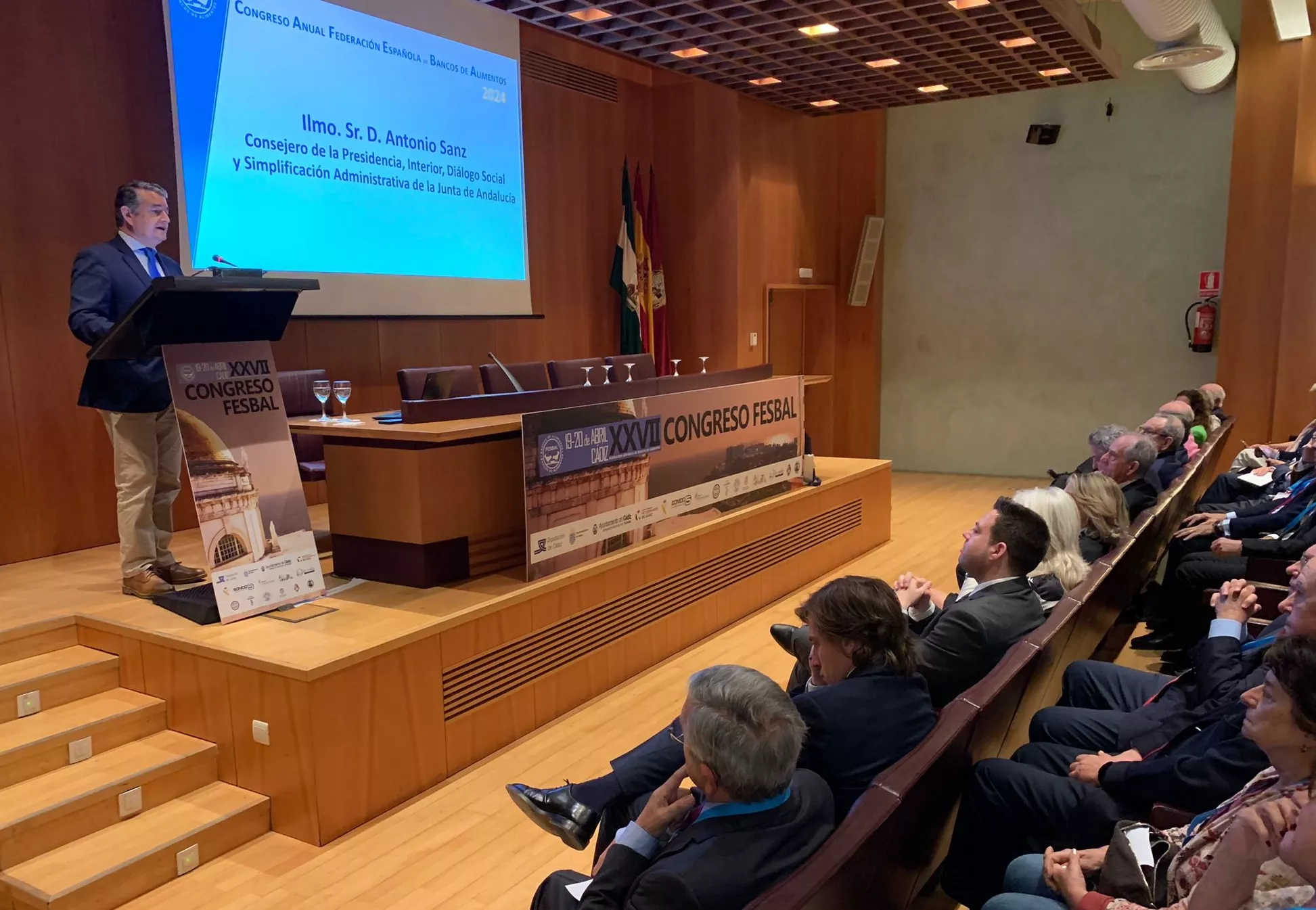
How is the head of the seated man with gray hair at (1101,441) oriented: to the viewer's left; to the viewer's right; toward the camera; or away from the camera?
to the viewer's left

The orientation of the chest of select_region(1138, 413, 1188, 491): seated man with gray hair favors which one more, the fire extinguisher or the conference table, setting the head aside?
the conference table

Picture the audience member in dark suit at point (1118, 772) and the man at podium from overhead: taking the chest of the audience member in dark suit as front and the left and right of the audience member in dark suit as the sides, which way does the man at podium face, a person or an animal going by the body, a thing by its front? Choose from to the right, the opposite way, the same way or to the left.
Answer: the opposite way

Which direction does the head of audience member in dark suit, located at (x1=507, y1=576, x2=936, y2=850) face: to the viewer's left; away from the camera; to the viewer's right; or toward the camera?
to the viewer's left

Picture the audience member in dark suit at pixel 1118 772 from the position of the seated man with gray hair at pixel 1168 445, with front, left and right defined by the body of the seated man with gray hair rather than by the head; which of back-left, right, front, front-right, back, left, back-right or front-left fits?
left

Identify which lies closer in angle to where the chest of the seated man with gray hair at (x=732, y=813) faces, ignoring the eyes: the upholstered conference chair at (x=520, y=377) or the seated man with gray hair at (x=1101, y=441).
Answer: the upholstered conference chair

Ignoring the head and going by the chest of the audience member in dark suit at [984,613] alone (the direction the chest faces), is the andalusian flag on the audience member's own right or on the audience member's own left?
on the audience member's own right

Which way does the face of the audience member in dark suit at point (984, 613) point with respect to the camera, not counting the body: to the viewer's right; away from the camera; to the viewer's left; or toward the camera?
to the viewer's left

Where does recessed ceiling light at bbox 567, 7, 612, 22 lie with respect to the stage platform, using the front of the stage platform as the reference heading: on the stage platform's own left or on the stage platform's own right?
on the stage platform's own left

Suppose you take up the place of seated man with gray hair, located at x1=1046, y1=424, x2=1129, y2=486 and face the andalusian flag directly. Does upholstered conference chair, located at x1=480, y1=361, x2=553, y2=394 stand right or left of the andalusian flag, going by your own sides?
left

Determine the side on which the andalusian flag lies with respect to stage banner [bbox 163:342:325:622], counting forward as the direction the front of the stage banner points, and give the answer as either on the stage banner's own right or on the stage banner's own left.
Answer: on the stage banner's own left

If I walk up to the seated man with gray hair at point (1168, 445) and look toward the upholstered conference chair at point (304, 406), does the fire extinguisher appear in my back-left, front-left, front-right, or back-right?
back-right

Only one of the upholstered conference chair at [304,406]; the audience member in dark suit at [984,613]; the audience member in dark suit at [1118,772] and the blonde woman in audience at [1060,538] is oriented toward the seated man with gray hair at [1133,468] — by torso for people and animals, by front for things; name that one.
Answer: the upholstered conference chair

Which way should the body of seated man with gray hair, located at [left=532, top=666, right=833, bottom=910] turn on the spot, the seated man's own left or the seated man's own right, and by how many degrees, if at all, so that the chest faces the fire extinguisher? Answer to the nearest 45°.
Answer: approximately 90° to the seated man's own right

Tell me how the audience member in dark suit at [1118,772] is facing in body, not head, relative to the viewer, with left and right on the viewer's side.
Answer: facing to the left of the viewer

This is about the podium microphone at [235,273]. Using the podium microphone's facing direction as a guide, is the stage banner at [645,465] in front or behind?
behind

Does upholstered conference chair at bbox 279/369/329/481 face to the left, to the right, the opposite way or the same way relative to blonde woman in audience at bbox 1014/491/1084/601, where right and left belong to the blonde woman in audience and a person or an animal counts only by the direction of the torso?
the opposite way

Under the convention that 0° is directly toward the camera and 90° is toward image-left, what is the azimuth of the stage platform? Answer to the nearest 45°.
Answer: approximately 315°
